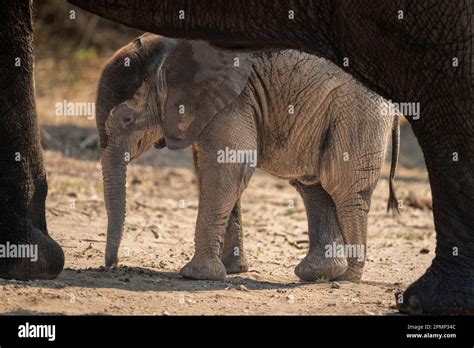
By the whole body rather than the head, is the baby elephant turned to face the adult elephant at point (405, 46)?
no

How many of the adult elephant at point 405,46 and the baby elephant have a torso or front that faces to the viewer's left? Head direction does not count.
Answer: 2

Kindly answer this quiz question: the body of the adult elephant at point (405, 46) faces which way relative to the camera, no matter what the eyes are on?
to the viewer's left

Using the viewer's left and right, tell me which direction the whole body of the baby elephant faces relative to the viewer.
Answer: facing to the left of the viewer

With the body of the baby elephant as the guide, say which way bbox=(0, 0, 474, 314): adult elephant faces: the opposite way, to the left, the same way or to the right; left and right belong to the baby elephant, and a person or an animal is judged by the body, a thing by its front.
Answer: the same way
